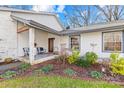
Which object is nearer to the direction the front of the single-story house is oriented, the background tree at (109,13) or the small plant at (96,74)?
the small plant

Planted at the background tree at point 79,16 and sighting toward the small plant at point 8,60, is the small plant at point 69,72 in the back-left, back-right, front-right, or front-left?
front-left

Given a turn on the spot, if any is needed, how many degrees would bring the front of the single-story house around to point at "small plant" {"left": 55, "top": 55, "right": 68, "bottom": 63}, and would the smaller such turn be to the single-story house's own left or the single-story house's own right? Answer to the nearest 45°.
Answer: approximately 45° to the single-story house's own left

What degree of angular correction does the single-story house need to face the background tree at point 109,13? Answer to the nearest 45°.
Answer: approximately 135° to its left

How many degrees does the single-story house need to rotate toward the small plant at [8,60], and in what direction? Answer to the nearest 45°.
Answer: approximately 90° to its right

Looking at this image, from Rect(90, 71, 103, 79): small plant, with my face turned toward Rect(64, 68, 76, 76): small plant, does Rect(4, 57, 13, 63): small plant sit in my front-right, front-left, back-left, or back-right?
front-right

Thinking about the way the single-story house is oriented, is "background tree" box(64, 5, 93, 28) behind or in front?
behind

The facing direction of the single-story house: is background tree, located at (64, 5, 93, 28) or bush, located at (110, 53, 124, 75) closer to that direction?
the bush

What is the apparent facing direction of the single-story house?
toward the camera

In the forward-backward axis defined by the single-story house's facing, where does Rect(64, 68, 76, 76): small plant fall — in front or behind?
in front

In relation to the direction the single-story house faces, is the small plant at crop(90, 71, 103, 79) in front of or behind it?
in front

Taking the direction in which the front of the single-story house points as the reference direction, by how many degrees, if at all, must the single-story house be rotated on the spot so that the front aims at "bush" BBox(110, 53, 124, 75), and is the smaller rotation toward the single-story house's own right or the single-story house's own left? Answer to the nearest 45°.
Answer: approximately 45° to the single-story house's own left
